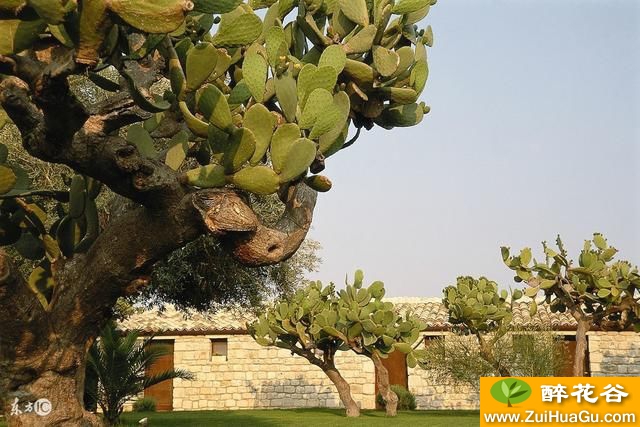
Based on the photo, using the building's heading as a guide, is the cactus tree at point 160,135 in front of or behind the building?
in front

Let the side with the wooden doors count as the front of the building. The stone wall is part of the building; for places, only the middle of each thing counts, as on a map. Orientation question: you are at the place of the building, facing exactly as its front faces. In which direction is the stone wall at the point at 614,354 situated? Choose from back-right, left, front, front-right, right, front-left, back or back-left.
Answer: left

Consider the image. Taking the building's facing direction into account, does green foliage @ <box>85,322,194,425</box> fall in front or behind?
in front

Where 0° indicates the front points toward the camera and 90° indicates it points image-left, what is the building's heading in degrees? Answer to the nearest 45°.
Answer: approximately 0°

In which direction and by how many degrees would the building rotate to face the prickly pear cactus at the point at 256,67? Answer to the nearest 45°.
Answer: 0° — it already faces it

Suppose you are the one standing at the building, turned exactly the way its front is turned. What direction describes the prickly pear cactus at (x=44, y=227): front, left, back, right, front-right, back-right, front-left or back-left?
front

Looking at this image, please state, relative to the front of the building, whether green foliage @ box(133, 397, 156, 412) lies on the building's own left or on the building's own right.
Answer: on the building's own right
